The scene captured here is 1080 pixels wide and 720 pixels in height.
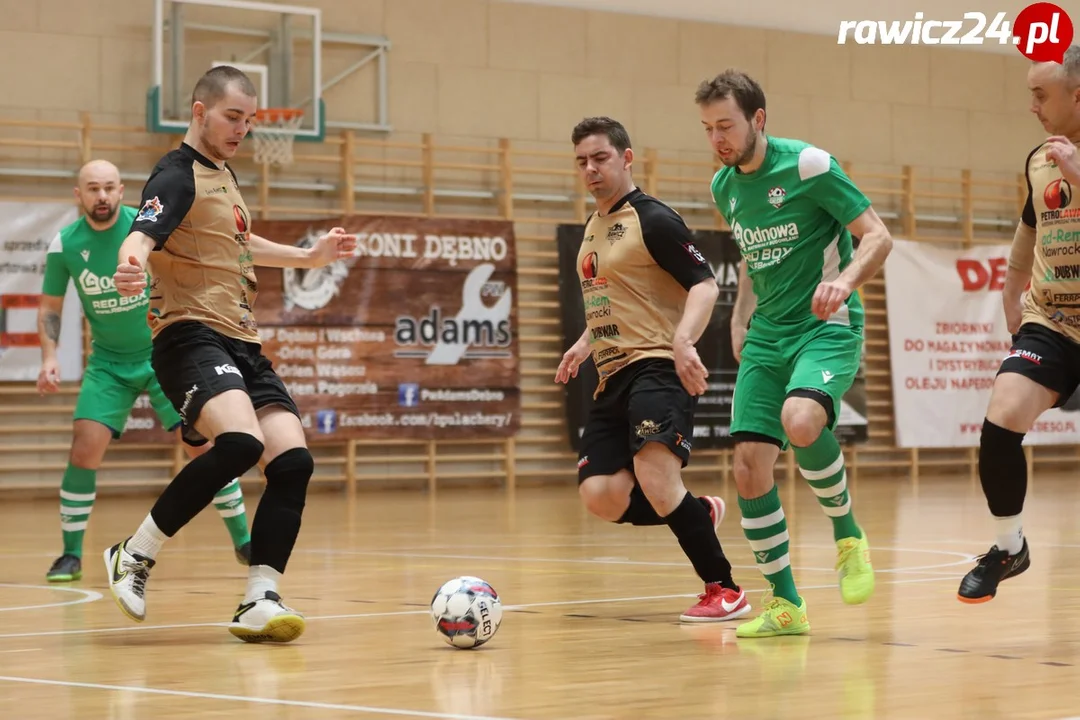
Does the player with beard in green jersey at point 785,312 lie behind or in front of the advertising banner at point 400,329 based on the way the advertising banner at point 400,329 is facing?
in front

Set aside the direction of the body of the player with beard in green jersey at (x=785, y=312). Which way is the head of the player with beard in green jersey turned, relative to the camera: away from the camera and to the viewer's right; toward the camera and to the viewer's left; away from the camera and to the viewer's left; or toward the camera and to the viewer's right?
toward the camera and to the viewer's left

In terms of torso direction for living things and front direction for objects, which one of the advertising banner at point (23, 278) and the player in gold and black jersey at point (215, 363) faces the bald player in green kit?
the advertising banner

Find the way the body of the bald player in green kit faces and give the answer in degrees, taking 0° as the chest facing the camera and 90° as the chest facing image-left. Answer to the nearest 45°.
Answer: approximately 0°

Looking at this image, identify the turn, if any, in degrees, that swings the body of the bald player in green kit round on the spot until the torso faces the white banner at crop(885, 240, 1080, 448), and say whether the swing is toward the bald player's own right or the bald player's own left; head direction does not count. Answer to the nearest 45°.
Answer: approximately 135° to the bald player's own left

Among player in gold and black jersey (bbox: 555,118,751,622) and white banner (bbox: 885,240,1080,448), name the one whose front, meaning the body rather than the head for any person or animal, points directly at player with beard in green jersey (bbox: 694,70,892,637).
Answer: the white banner

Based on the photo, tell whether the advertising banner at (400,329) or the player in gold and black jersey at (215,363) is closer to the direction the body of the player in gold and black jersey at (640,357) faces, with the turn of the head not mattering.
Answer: the player in gold and black jersey

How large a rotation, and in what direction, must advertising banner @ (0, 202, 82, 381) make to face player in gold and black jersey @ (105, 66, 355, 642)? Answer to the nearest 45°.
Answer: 0° — it already faces them

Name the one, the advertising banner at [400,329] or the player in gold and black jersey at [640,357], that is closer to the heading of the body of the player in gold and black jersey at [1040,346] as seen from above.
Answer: the player in gold and black jersey

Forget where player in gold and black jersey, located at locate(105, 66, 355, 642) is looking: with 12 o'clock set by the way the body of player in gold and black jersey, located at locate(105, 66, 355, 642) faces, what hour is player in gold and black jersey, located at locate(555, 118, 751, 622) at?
player in gold and black jersey, located at locate(555, 118, 751, 622) is roughly at 10 o'clock from player in gold and black jersey, located at locate(105, 66, 355, 642).

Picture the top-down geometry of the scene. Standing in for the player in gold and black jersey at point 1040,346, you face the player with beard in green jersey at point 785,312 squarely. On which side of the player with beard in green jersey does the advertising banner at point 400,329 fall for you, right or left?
right
